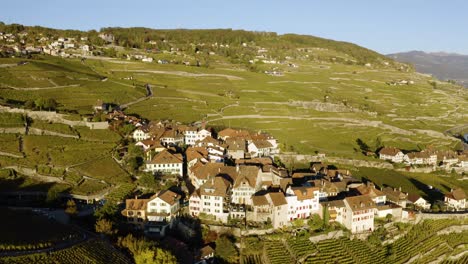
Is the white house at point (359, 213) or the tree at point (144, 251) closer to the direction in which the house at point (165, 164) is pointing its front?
the tree

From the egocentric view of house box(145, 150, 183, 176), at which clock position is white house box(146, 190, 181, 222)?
The white house is roughly at 12 o'clock from the house.

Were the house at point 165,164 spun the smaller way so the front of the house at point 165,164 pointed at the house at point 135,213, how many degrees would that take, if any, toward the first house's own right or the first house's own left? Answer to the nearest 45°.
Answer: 0° — it already faces it

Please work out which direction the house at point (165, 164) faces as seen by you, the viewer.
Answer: facing the viewer

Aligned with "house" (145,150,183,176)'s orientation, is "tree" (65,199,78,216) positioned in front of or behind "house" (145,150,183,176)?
in front

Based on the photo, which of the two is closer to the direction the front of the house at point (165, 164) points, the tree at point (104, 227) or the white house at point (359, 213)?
the tree

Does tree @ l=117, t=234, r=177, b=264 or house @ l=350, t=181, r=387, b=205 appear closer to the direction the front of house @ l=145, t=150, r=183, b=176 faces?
the tree

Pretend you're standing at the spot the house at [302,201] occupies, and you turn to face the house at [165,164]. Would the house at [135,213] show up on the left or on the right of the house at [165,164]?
left

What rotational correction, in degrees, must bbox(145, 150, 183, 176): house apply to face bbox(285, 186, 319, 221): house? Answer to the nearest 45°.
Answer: approximately 45° to its left

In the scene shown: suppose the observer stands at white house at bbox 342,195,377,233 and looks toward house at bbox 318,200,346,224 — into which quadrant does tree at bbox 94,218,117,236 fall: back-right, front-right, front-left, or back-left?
front-left

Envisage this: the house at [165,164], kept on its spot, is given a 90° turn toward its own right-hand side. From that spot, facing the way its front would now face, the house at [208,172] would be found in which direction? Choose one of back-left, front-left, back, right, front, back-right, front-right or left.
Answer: back-left

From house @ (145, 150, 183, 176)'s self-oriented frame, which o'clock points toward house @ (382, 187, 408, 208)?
house @ (382, 187, 408, 208) is roughly at 9 o'clock from house @ (145, 150, 183, 176).

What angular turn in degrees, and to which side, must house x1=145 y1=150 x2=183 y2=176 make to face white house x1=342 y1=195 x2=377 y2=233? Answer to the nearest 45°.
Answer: approximately 45° to its left

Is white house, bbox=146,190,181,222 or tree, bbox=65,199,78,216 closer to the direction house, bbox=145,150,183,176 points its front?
the white house

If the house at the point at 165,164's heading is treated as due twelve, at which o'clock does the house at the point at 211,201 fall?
the house at the point at 211,201 is roughly at 11 o'clock from the house at the point at 165,164.

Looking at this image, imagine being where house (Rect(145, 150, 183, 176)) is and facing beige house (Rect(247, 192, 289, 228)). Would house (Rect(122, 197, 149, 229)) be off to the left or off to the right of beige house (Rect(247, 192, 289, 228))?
right

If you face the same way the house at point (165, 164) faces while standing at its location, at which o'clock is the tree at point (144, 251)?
The tree is roughly at 12 o'clock from the house.
